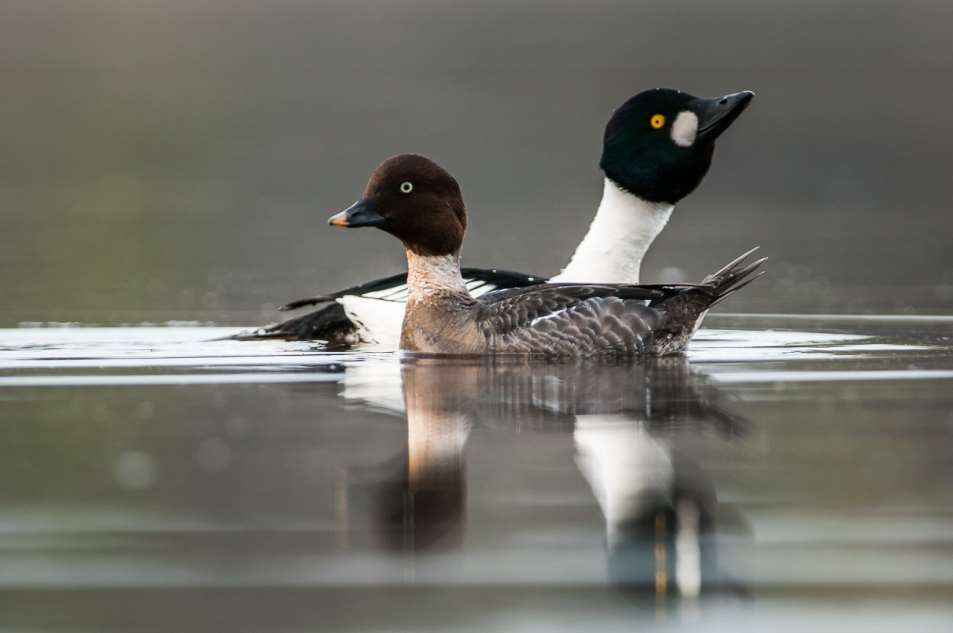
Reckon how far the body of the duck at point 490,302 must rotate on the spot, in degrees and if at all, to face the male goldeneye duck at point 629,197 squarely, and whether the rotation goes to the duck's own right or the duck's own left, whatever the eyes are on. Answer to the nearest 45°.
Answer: approximately 135° to the duck's own right

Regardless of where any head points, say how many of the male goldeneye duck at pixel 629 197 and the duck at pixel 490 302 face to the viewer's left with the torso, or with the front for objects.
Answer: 1

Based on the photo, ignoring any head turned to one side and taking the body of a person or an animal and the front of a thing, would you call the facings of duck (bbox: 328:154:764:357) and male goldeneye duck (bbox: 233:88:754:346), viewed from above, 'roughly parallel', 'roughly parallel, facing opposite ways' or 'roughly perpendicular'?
roughly parallel, facing opposite ways

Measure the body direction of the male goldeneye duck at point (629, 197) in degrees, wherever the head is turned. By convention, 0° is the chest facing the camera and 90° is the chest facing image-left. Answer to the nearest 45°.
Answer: approximately 270°

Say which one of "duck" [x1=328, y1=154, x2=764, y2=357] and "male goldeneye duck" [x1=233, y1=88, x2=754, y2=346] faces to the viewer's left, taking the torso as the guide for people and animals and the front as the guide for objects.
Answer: the duck

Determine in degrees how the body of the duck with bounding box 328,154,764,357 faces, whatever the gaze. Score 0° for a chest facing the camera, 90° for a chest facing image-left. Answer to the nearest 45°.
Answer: approximately 90°

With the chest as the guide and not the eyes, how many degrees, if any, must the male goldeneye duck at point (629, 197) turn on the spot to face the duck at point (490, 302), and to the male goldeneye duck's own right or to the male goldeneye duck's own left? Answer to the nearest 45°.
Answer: approximately 135° to the male goldeneye duck's own right
